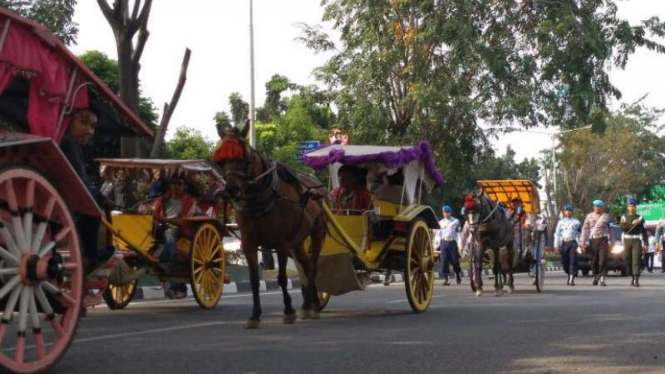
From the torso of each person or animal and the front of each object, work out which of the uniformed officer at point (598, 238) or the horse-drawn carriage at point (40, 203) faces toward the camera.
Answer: the uniformed officer

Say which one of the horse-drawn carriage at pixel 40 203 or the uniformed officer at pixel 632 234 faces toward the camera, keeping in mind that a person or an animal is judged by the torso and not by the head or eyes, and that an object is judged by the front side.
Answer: the uniformed officer

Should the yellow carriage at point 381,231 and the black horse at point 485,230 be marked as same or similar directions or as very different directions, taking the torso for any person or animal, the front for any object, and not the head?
same or similar directions

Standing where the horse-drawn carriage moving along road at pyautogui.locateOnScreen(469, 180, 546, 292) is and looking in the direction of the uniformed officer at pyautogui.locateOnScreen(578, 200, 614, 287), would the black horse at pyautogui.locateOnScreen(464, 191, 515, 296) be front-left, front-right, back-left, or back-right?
back-right

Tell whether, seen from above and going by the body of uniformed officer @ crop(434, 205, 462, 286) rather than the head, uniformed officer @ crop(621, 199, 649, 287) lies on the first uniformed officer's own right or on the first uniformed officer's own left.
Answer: on the first uniformed officer's own left

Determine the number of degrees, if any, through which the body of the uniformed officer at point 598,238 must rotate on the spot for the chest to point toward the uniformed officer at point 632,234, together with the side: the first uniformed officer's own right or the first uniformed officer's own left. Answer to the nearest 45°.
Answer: approximately 135° to the first uniformed officer's own left

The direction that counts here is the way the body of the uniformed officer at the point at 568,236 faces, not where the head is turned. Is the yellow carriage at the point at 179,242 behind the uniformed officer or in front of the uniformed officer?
in front

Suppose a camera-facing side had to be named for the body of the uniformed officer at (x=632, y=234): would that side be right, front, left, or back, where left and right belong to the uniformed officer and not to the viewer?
front

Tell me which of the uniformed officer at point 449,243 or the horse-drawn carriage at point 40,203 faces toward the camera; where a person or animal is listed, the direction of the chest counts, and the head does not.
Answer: the uniformed officer
